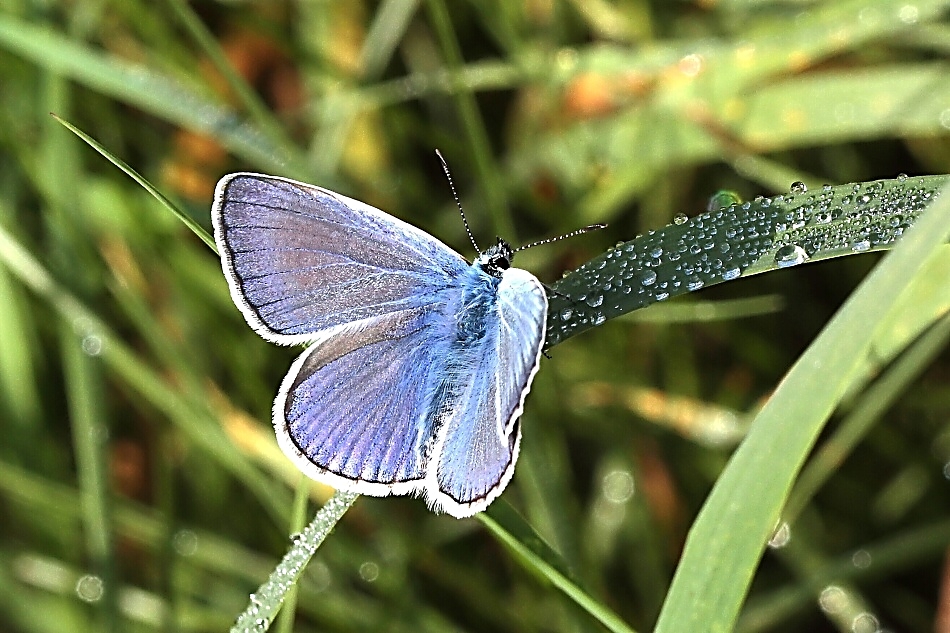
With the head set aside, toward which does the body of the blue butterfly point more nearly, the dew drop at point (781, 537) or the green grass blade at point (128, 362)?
the dew drop

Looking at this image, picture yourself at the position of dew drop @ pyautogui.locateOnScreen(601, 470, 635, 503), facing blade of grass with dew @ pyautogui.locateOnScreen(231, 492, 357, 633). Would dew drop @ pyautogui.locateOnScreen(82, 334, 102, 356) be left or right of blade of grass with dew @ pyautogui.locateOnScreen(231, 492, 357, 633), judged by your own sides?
right

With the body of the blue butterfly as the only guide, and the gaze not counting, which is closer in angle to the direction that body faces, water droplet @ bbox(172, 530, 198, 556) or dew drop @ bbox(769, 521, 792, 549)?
the dew drop

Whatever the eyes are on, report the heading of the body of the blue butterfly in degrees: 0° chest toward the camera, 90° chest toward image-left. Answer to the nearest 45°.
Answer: approximately 225°

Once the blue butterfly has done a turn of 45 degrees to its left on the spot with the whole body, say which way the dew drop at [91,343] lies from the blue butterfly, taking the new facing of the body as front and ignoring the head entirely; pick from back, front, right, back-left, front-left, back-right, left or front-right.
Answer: front-left

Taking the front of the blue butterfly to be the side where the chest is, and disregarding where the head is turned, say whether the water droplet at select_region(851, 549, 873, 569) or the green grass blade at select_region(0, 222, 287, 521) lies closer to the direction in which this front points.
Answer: the water droplet

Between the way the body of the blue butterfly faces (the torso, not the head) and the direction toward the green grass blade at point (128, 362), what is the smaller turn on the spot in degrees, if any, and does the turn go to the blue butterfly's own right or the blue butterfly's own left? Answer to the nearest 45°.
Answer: approximately 90° to the blue butterfly's own left
